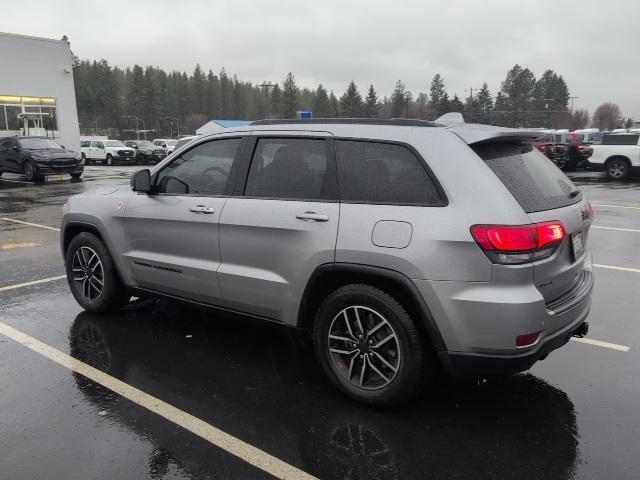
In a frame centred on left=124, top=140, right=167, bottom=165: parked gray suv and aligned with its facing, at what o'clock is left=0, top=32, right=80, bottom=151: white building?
The white building is roughly at 3 o'clock from the parked gray suv.

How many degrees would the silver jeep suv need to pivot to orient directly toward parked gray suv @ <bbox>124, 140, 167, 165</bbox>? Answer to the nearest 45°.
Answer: approximately 45° to its right

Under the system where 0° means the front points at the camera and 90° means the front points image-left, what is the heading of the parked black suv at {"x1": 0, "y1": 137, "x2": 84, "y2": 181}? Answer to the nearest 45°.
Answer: approximately 315°

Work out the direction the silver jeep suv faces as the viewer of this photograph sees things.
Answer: facing away from the viewer and to the left of the viewer
